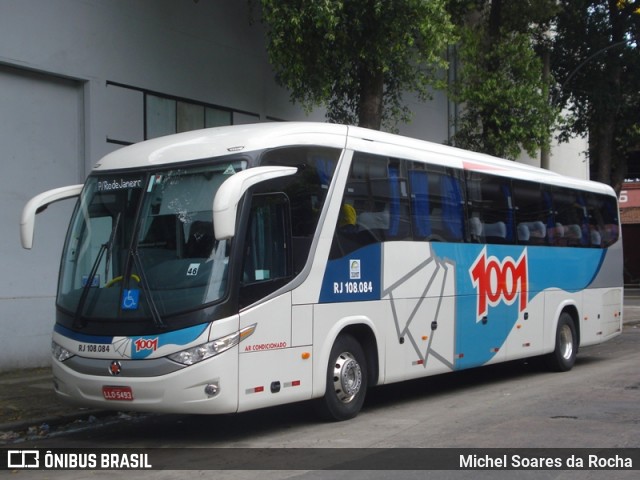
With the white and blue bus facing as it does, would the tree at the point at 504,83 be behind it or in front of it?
behind

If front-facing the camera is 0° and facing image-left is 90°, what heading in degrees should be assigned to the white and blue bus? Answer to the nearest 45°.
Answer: approximately 45°

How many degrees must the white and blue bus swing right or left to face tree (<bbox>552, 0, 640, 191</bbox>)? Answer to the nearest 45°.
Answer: approximately 180°

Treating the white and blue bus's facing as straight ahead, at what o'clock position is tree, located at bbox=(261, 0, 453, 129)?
The tree is roughly at 5 o'clock from the white and blue bus.
